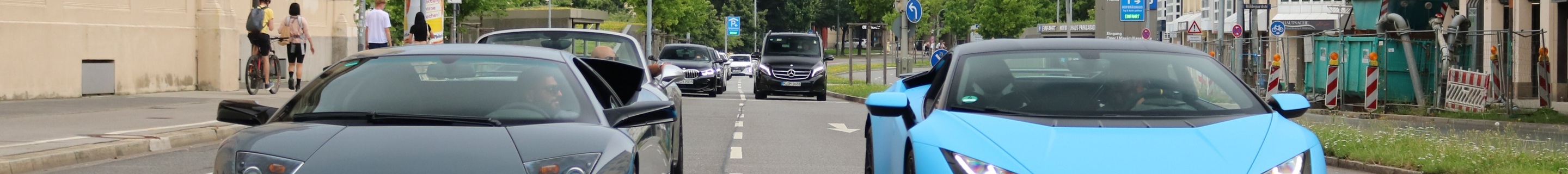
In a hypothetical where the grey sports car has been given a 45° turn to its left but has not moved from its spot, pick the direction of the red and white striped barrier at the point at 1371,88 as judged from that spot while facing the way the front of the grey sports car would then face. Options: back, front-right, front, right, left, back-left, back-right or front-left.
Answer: left

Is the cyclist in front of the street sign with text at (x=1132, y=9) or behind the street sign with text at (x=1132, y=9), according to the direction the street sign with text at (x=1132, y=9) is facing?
in front

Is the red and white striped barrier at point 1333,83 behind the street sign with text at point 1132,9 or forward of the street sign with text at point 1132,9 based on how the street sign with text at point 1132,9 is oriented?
forward

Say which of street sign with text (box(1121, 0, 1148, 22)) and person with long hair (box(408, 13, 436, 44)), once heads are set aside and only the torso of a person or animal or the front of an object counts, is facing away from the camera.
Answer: the person with long hair

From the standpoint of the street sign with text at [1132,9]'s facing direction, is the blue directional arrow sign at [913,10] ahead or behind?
ahead

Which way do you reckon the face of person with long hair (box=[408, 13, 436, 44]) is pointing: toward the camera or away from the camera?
away from the camera

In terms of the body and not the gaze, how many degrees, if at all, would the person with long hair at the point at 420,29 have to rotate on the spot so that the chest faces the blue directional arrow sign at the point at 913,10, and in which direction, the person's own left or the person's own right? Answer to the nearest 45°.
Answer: approximately 45° to the person's own right

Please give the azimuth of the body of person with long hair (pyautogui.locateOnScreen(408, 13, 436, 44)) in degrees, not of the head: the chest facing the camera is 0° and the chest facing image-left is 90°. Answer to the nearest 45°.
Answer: approximately 180°

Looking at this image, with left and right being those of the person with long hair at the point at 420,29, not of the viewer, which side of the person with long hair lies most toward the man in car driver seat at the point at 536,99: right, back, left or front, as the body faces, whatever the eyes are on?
back

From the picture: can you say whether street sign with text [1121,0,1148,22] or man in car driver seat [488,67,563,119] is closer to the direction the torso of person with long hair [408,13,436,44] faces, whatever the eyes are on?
the street sign with text

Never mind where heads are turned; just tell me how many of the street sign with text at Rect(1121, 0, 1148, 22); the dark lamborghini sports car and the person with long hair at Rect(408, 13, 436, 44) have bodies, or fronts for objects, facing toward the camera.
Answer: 2

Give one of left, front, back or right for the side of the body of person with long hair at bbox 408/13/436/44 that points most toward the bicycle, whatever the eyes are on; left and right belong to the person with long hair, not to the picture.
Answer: back
